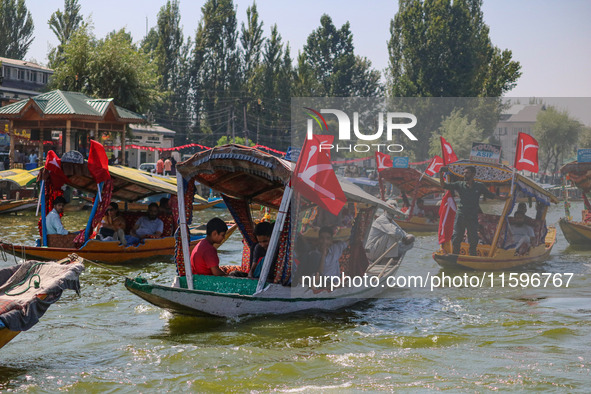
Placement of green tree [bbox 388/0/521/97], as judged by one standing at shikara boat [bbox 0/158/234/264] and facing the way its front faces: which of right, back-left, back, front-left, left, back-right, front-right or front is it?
back-right

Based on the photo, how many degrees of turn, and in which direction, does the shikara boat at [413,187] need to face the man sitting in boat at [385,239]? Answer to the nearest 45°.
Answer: approximately 90° to its left

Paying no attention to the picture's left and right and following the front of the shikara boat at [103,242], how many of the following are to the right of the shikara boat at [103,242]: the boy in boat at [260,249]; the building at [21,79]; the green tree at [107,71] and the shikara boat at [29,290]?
2

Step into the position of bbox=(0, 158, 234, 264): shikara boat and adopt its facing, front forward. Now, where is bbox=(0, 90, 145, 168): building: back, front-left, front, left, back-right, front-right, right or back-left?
right

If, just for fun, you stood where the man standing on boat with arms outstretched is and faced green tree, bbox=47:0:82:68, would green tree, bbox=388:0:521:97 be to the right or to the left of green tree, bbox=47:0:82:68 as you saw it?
right

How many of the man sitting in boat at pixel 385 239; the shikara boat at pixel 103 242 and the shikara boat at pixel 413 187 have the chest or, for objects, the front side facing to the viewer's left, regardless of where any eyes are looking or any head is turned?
2

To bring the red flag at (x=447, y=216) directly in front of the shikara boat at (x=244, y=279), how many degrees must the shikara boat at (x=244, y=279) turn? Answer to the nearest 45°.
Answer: approximately 180°

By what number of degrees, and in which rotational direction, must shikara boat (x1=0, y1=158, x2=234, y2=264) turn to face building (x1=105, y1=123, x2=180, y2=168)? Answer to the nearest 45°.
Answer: approximately 90° to its right

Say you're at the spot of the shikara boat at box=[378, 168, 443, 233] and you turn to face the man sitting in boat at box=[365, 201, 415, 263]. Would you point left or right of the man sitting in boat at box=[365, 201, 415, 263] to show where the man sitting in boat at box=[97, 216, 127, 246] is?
right

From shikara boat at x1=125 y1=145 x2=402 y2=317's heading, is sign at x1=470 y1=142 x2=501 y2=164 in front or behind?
behind

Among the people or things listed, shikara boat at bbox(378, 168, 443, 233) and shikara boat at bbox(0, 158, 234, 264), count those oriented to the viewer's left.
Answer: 2

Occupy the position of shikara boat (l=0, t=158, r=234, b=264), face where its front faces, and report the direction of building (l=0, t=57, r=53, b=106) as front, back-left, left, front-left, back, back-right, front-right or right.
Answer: right

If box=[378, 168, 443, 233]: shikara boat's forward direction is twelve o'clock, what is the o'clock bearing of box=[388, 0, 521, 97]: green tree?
The green tree is roughly at 3 o'clock from the shikara boat.

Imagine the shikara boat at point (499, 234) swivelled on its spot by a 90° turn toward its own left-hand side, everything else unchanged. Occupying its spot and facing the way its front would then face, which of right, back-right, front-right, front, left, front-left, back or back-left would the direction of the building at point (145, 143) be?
back

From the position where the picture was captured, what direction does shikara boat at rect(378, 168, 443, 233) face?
facing to the left of the viewer
